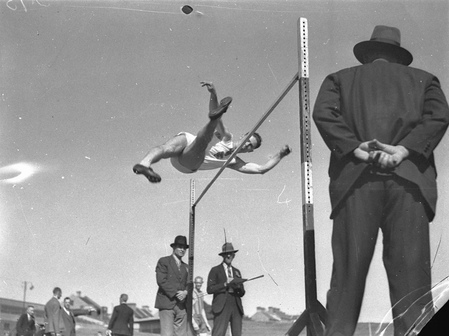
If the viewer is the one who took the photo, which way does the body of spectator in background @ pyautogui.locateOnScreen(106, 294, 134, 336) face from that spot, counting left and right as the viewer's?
facing away from the viewer

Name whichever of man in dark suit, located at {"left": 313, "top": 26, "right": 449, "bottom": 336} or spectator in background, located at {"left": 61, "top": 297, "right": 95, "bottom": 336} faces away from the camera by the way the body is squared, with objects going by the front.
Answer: the man in dark suit

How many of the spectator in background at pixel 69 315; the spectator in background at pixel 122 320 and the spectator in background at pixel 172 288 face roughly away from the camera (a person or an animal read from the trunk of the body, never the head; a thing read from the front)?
1

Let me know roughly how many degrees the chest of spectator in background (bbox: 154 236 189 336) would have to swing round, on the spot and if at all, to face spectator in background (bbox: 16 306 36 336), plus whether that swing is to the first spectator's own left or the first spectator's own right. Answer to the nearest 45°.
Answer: approximately 135° to the first spectator's own right

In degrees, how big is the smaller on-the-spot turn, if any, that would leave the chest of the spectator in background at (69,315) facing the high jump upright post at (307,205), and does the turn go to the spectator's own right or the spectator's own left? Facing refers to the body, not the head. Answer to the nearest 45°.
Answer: approximately 45° to the spectator's own left

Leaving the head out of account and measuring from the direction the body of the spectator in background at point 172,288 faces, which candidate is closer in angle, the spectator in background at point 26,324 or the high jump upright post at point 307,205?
the high jump upright post

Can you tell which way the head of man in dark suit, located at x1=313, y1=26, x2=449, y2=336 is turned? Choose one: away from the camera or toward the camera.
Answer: away from the camera

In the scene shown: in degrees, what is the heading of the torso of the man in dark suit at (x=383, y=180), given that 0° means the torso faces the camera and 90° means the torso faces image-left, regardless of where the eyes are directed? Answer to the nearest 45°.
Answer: approximately 180°

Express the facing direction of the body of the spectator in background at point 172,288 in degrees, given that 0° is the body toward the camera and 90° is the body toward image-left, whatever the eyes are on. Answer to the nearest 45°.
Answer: approximately 315°
